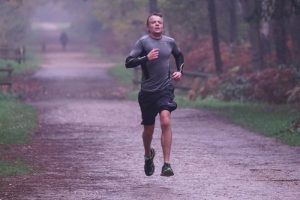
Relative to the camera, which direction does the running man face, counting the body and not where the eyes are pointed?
toward the camera

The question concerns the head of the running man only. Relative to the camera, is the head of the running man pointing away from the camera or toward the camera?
toward the camera
